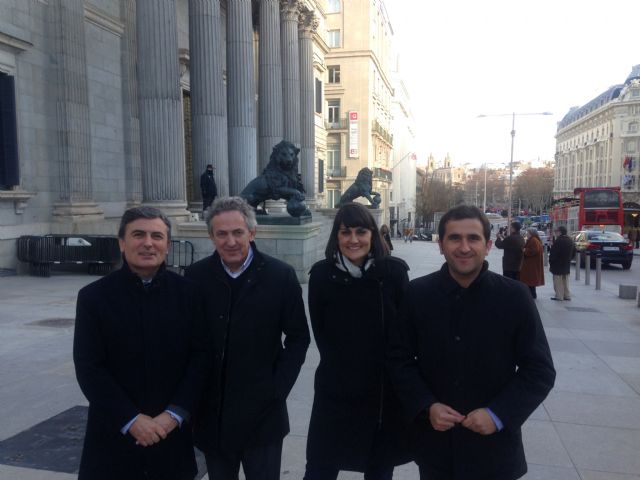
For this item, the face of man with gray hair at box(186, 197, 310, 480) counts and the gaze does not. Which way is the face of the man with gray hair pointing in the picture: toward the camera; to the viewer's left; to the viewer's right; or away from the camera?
toward the camera

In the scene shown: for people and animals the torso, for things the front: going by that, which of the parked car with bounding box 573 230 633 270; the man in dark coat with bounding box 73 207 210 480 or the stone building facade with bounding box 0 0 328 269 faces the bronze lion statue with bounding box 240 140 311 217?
the stone building facade

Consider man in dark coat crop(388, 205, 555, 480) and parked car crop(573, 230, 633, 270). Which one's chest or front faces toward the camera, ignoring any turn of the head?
the man in dark coat

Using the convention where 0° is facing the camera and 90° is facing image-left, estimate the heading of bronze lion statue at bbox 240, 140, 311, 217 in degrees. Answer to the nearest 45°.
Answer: approximately 315°

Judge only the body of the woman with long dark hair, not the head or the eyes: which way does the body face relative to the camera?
toward the camera

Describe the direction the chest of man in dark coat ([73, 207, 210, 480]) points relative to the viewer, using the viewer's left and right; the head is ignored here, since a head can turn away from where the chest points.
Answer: facing the viewer

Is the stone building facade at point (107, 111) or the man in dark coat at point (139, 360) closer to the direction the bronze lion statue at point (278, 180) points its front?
the man in dark coat

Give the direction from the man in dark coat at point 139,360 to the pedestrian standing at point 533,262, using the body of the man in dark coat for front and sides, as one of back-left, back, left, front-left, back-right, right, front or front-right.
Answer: back-left

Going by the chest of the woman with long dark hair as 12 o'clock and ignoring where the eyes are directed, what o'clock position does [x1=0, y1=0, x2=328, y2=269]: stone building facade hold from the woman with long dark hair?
The stone building facade is roughly at 5 o'clock from the woman with long dark hair.

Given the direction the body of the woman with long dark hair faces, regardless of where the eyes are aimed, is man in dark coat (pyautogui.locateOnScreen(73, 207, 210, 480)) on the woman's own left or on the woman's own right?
on the woman's own right

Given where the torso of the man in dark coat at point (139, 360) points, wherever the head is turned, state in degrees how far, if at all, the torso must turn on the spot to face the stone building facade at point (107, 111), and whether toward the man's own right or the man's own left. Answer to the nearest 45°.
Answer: approximately 180°

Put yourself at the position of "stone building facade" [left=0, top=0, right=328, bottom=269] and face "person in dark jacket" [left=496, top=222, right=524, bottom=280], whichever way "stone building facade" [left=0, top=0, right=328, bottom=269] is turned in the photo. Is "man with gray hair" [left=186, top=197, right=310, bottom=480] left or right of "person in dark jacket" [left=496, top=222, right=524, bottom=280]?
right

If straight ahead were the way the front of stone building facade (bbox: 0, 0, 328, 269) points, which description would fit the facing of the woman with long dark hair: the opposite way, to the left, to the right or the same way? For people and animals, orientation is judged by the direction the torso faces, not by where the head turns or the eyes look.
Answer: to the right

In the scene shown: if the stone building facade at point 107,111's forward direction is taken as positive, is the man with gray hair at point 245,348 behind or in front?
in front

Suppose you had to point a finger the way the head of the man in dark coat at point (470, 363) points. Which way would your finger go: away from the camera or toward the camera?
toward the camera

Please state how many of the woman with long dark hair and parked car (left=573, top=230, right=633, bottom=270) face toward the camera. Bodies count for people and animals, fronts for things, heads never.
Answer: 1

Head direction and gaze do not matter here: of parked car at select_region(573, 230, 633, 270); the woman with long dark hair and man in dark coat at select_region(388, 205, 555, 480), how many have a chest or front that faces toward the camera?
2

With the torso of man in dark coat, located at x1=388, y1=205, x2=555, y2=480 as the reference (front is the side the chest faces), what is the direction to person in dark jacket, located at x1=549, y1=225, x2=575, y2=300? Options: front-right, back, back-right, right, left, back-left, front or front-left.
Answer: back

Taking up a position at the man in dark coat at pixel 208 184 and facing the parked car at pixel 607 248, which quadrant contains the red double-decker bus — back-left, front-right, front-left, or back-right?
front-left
